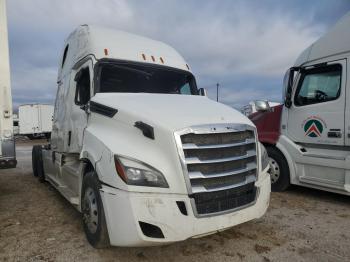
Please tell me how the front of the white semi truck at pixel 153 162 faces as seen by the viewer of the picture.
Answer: facing the viewer and to the right of the viewer

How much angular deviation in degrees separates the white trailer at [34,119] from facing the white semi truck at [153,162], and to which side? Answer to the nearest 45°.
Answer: approximately 180°

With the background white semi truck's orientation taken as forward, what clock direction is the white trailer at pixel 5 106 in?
The white trailer is roughly at 11 o'clock from the background white semi truck.

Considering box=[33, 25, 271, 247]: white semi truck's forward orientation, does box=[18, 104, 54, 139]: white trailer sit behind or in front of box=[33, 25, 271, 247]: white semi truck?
behind

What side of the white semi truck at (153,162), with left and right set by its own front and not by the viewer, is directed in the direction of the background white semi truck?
left

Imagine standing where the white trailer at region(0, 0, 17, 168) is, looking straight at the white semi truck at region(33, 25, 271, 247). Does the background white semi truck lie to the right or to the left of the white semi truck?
left

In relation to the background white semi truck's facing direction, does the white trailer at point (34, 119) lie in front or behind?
in front

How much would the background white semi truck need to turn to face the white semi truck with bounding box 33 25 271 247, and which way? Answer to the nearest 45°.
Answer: approximately 45° to its left

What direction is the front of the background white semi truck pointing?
to the viewer's left

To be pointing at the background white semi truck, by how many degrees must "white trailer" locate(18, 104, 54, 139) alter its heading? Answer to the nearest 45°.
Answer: approximately 180°

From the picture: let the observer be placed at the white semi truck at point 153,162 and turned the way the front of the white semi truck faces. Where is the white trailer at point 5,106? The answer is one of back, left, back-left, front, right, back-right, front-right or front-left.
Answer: back
